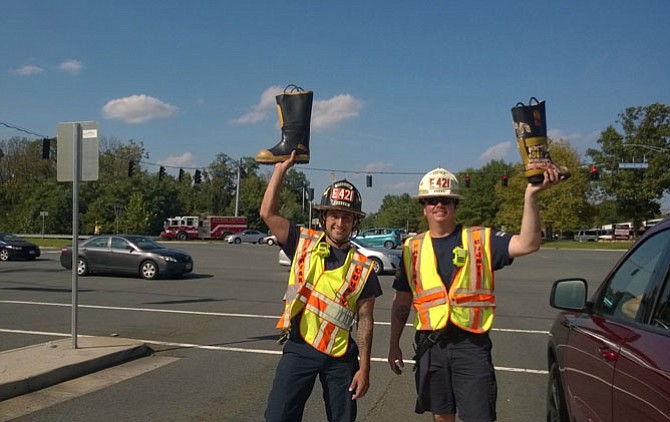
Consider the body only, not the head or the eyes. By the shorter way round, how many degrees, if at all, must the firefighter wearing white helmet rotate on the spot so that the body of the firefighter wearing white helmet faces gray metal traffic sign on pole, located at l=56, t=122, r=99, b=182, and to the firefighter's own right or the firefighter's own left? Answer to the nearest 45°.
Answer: approximately 135° to the firefighter's own right

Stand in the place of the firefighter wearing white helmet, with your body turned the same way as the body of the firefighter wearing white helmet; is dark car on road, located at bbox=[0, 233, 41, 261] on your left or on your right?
on your right

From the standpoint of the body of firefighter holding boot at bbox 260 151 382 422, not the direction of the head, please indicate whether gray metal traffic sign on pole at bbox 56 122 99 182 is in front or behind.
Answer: behind

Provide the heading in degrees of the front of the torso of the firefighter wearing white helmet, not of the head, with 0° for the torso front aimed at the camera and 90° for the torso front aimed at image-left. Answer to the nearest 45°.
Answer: approximately 0°

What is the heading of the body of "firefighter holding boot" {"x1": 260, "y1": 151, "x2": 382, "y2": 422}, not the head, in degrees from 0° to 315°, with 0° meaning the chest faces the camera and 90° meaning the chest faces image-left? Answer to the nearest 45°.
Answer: approximately 0°

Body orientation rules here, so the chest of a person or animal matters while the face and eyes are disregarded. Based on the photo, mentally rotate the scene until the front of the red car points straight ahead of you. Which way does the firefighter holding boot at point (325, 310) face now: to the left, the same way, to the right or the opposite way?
the opposite way

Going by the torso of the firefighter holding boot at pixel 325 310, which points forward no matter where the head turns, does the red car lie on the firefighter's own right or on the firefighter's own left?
on the firefighter's own left

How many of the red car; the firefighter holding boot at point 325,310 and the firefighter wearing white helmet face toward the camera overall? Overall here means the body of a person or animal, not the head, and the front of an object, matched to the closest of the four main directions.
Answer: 2
